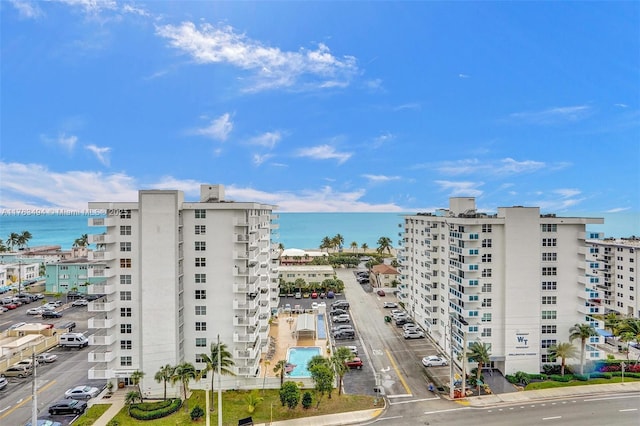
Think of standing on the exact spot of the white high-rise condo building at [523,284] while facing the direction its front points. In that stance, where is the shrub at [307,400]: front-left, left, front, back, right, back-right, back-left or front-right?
front-right

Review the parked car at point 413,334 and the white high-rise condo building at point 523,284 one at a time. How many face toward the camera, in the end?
1

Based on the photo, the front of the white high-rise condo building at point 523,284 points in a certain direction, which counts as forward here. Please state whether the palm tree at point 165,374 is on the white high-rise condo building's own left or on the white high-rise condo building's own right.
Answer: on the white high-rise condo building's own right

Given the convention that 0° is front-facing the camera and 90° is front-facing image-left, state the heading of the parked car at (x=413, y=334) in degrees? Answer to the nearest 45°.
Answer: approximately 270°

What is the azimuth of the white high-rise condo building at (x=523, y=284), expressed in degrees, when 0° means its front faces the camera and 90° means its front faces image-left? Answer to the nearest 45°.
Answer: approximately 0°

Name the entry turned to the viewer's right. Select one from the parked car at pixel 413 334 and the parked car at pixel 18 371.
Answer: the parked car at pixel 413 334

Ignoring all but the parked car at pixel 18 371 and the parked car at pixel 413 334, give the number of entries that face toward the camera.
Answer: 0

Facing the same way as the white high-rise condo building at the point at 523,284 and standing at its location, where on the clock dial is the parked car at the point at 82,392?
The parked car is roughly at 2 o'clock from the white high-rise condo building.

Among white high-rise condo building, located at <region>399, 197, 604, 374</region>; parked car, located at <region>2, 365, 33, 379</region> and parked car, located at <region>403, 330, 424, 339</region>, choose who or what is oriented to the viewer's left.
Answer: parked car, located at <region>2, 365, 33, 379</region>

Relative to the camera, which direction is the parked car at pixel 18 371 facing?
to the viewer's left
